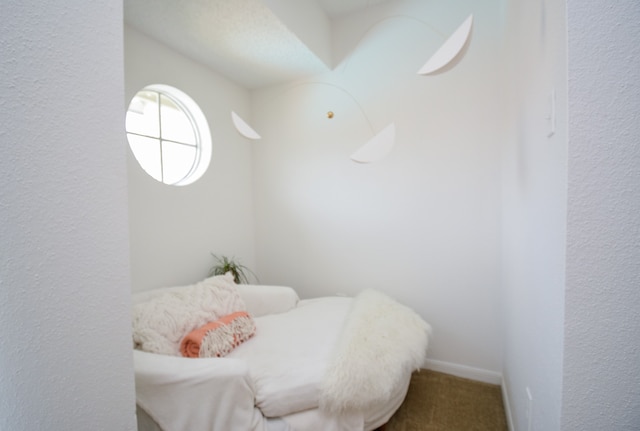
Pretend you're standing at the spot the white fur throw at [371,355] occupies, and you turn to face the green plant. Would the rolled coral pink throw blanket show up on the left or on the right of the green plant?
left

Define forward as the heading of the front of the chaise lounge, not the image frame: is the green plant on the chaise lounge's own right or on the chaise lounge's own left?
on the chaise lounge's own left

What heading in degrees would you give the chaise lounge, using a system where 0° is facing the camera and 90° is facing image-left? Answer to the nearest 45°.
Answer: approximately 270°
